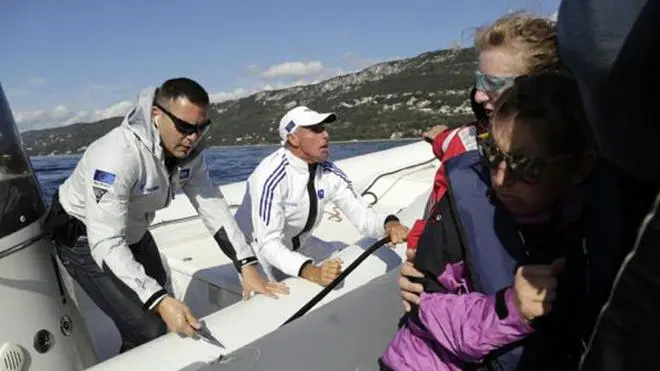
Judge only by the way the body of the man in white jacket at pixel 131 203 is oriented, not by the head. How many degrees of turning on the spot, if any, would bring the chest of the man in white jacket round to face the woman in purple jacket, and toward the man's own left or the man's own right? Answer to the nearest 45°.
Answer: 0° — they already face them

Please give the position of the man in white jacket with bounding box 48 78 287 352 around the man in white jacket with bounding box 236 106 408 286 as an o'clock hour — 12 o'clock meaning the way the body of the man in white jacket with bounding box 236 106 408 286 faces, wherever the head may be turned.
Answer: the man in white jacket with bounding box 48 78 287 352 is roughly at 3 o'clock from the man in white jacket with bounding box 236 106 408 286.

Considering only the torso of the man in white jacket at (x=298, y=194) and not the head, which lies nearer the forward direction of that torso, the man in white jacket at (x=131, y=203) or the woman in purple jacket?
the woman in purple jacket

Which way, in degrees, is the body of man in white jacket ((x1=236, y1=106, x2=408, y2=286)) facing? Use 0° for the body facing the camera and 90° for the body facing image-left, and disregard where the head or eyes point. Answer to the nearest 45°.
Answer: approximately 315°

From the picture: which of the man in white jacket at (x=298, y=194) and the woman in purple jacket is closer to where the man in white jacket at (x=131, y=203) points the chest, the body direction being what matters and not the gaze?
the woman in purple jacket

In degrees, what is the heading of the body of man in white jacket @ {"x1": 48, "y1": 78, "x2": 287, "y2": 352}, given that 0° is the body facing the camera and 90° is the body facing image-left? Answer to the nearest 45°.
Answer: approximately 315°
